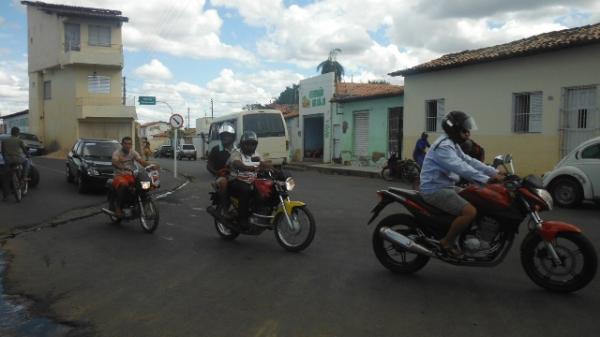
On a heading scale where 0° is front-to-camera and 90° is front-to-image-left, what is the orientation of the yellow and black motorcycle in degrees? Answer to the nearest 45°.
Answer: approximately 315°

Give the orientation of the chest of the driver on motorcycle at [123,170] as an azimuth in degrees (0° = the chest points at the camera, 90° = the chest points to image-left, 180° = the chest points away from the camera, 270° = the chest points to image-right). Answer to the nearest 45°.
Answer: approximately 315°

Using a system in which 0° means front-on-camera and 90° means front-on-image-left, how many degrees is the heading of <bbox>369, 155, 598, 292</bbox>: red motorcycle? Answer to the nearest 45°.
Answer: approximately 270°

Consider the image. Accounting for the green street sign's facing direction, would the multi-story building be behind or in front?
behind

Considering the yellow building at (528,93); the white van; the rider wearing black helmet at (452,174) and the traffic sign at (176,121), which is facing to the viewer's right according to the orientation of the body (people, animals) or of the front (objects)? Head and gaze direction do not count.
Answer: the rider wearing black helmet

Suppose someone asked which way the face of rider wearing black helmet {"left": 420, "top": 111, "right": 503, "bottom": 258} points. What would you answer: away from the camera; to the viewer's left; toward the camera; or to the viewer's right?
to the viewer's right

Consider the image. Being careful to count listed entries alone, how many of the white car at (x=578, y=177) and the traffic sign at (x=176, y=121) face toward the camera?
1
